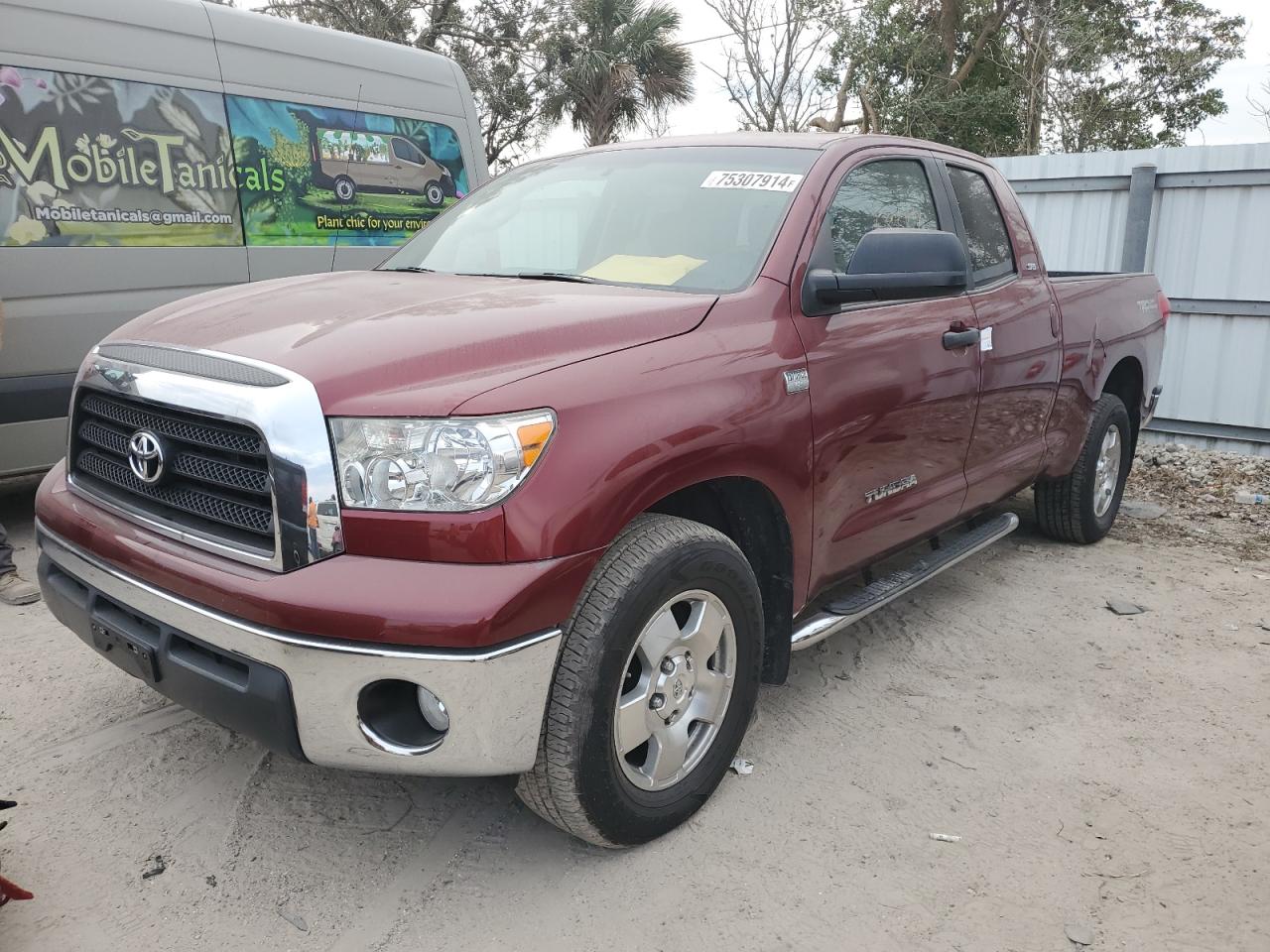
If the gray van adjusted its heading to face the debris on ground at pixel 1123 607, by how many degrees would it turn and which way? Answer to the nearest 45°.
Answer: approximately 90° to its left

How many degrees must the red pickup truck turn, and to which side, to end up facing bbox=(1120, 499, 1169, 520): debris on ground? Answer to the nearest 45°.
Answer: approximately 180°

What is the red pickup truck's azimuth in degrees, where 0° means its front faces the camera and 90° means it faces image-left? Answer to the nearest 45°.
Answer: approximately 45°

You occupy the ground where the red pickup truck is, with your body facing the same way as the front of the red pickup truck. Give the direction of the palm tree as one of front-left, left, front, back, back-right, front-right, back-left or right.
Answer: back-right

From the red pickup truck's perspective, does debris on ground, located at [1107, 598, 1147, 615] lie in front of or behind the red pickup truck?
behind

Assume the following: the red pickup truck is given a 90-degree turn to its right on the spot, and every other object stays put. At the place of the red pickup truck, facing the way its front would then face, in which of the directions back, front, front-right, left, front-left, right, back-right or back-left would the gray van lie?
front
